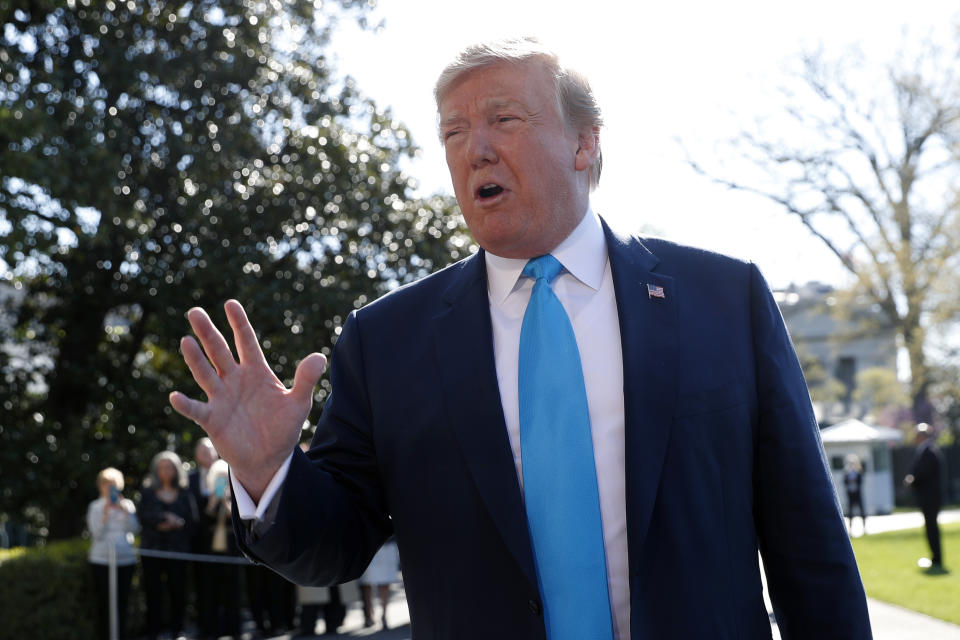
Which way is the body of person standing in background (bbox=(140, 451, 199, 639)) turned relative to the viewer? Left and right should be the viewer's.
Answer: facing the viewer

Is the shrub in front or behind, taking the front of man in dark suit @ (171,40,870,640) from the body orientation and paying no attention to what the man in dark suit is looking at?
behind

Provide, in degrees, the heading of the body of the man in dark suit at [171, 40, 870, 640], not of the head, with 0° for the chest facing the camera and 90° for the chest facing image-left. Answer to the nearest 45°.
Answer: approximately 0°

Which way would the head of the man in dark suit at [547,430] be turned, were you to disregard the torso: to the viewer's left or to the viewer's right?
to the viewer's left

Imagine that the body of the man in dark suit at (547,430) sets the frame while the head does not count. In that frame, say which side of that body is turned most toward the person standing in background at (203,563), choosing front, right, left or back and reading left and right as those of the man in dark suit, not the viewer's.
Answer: back

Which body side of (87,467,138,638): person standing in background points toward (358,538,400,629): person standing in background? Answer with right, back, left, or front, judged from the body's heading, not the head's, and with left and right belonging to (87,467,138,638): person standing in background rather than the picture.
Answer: left

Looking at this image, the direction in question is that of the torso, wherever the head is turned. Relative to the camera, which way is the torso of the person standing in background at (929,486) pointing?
to the viewer's left

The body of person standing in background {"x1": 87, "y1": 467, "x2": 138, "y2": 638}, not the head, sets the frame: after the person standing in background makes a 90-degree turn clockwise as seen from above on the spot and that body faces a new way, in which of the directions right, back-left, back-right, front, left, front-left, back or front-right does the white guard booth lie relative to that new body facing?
back-right

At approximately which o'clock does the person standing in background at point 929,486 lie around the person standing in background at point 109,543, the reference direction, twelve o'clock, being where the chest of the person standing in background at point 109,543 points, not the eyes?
the person standing in background at point 929,486 is roughly at 9 o'clock from the person standing in background at point 109,543.

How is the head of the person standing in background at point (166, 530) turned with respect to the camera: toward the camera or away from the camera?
toward the camera

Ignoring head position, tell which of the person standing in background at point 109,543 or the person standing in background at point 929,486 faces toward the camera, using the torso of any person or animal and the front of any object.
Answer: the person standing in background at point 109,543
